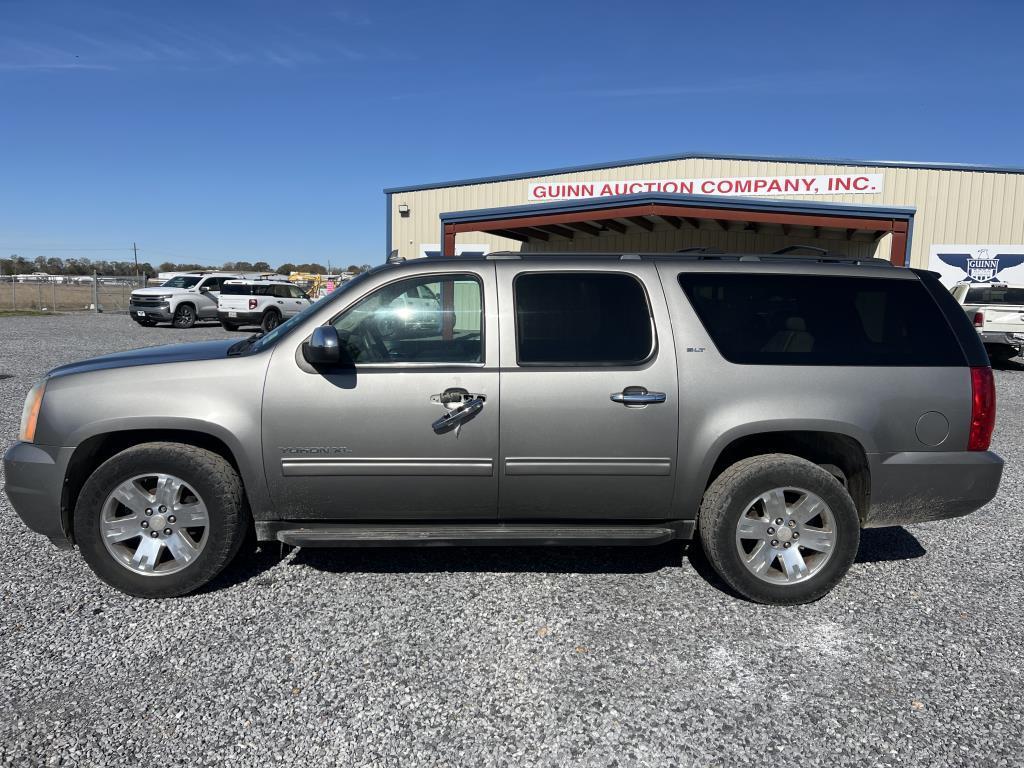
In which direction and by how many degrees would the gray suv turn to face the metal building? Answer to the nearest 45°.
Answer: approximately 90° to its right

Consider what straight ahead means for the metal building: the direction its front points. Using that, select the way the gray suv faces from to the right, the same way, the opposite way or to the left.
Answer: to the right

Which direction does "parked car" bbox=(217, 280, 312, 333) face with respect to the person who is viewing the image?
facing away from the viewer and to the right of the viewer

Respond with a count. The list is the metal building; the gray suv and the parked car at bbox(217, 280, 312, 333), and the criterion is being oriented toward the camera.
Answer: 1

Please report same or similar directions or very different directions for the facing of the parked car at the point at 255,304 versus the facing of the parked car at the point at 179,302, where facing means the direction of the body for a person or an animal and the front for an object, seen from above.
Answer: very different directions

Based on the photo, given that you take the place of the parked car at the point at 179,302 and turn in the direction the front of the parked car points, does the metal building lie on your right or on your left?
on your left

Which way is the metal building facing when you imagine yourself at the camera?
facing the viewer

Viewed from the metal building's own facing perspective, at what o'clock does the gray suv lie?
The gray suv is roughly at 12 o'clock from the metal building.

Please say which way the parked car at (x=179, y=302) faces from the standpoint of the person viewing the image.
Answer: facing the viewer and to the left of the viewer

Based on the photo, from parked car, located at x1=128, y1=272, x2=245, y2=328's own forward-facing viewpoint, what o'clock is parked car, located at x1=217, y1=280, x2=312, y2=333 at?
parked car, located at x1=217, y1=280, x2=312, y2=333 is roughly at 9 o'clock from parked car, located at x1=128, y1=272, x2=245, y2=328.

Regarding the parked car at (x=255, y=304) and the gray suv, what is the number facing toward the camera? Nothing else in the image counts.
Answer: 0

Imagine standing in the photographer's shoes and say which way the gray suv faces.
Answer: facing to the left of the viewer

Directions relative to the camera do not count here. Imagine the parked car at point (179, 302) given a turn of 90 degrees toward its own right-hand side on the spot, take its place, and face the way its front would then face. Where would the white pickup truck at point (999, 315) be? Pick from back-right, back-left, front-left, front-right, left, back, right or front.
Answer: back

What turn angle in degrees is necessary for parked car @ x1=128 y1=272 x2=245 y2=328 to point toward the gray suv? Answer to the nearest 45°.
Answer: approximately 45° to its left

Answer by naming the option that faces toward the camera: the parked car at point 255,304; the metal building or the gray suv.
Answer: the metal building

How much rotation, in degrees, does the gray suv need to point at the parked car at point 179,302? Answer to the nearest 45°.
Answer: approximately 45° to its right
